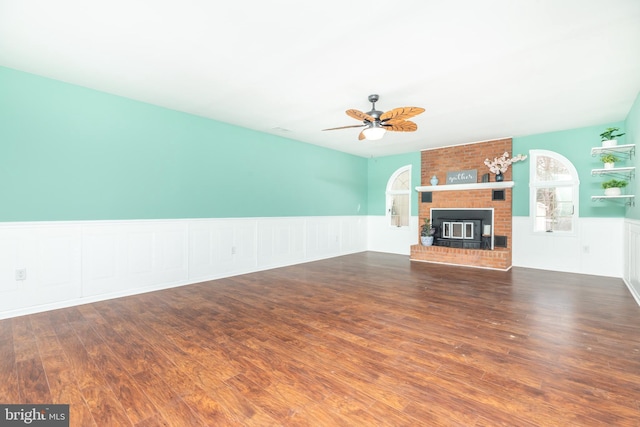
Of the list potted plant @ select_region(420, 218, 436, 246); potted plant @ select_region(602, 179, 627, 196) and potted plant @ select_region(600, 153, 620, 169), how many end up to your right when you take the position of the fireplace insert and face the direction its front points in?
1

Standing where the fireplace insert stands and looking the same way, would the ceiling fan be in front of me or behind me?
in front

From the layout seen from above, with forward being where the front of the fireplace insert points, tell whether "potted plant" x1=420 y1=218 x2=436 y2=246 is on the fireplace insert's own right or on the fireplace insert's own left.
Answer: on the fireplace insert's own right

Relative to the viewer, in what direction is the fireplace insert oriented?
toward the camera

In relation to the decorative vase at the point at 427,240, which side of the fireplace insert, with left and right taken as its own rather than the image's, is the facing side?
right

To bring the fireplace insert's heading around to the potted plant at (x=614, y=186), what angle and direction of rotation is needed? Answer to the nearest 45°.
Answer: approximately 45° to its left

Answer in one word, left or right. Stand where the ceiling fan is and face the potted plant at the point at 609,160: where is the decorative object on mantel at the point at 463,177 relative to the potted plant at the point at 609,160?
left
